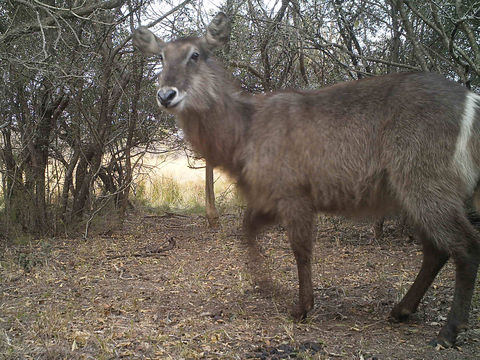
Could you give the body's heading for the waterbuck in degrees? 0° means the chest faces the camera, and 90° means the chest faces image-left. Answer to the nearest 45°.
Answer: approximately 90°

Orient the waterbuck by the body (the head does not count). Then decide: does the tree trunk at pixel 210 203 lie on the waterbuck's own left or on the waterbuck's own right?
on the waterbuck's own right
